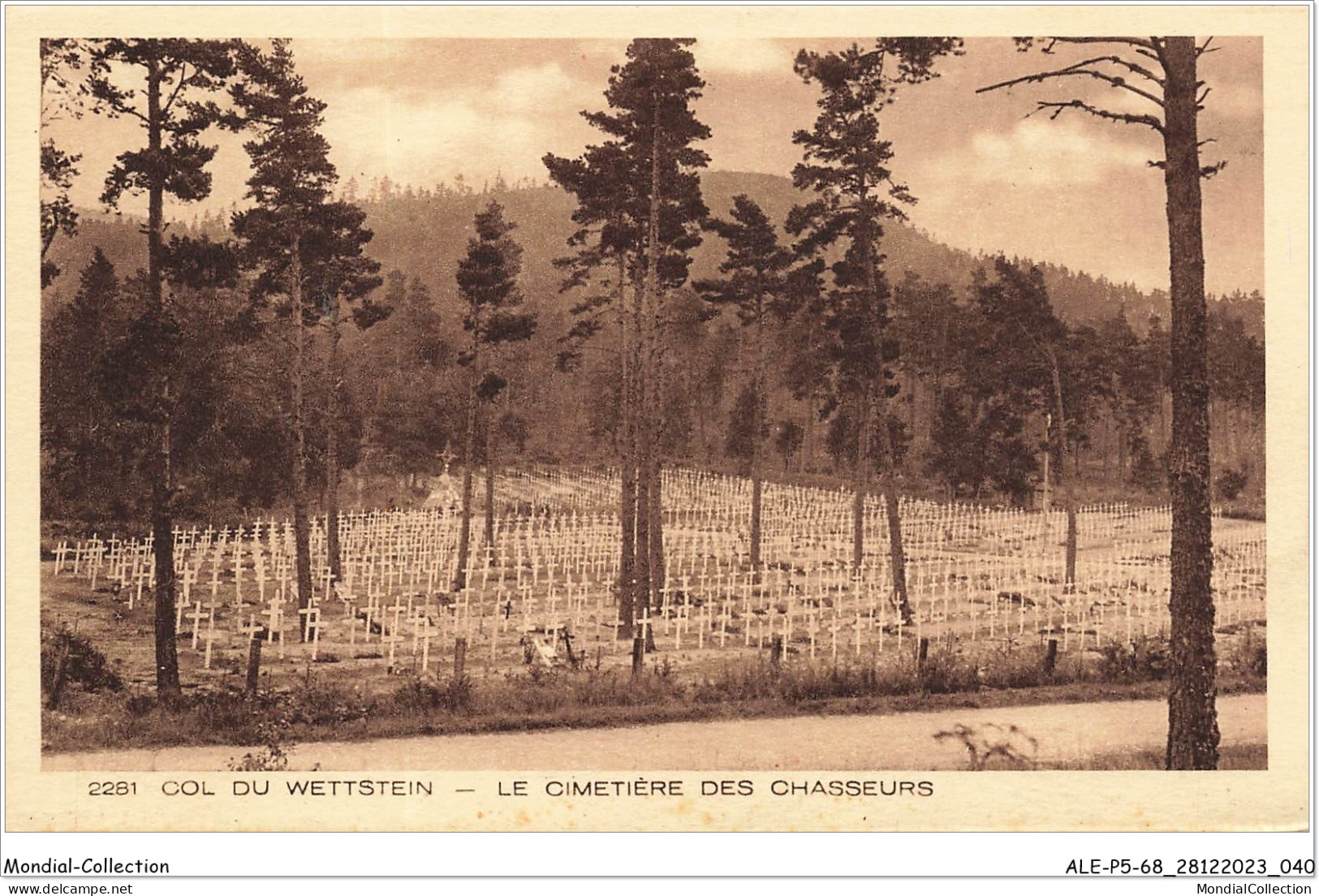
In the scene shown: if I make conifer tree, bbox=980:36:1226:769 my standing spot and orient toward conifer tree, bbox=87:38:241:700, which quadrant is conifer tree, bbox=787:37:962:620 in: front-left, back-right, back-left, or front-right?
front-right

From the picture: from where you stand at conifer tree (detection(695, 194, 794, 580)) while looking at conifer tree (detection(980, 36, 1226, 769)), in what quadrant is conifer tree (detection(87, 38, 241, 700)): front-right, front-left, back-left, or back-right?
front-right
